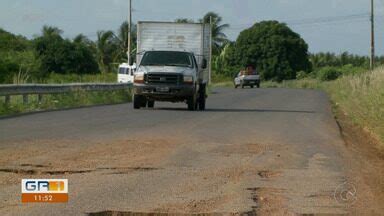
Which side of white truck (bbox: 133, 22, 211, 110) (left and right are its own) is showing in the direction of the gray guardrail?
right

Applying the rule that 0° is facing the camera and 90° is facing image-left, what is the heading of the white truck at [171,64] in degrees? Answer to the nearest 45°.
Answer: approximately 0°

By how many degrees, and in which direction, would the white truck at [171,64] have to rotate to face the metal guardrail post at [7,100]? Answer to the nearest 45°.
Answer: approximately 45° to its right
